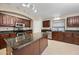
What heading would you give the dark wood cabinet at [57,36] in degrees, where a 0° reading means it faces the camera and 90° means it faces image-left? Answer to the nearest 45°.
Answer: approximately 45°

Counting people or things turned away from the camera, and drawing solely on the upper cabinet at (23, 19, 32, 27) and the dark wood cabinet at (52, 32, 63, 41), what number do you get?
0

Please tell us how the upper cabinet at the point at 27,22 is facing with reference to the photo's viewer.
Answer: facing the viewer and to the right of the viewer

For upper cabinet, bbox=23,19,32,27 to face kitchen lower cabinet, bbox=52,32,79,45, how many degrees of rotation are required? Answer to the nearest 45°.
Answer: approximately 45° to its left
